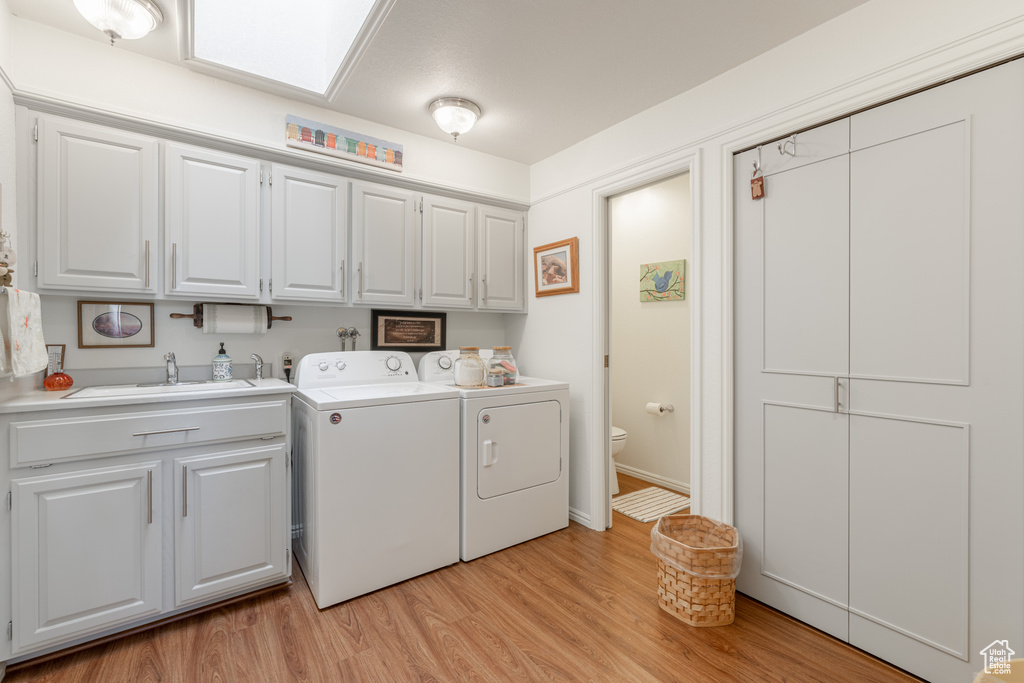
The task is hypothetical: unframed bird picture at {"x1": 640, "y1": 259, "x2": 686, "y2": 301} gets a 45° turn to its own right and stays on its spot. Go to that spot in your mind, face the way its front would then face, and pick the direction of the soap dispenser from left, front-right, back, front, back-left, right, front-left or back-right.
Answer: front-left

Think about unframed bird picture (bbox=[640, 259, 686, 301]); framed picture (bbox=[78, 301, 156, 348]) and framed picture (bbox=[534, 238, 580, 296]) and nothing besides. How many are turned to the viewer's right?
0

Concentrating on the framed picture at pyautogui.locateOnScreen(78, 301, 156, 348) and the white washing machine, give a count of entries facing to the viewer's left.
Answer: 0

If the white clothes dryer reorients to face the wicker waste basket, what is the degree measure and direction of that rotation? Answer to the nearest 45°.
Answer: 0° — it already faces it

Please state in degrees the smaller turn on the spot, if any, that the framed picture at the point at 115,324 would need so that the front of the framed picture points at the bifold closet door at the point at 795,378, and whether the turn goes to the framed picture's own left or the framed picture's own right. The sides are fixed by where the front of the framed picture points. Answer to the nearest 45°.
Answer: approximately 45° to the framed picture's own left

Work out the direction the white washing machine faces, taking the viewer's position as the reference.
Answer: facing the viewer and to the right of the viewer

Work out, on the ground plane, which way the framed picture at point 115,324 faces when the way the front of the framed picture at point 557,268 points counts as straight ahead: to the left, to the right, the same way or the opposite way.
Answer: to the left

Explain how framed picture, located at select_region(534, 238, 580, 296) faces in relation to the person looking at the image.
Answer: facing the viewer and to the left of the viewer

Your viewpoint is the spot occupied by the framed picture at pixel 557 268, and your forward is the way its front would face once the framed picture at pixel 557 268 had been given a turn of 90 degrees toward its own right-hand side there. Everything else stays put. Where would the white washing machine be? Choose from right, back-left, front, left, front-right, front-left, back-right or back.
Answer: left

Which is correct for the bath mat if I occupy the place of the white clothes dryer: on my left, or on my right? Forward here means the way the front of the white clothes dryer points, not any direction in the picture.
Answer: on my left

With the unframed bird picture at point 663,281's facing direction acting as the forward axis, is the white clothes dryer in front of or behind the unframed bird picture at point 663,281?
in front

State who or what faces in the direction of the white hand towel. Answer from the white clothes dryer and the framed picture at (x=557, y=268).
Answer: the framed picture

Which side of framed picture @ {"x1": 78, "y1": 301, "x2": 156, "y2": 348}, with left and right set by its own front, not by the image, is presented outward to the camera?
front

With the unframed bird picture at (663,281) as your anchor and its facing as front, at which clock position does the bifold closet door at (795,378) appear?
The bifold closet door is roughly at 10 o'clock from the unframed bird picture.
